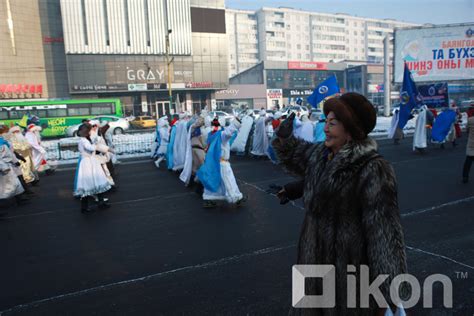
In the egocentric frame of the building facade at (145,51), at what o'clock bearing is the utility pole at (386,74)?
The utility pole is roughly at 10 o'clock from the building facade.

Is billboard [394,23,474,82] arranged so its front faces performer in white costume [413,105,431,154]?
yes

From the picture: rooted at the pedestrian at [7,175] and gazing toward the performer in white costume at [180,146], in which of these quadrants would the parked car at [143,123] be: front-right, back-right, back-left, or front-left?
front-left

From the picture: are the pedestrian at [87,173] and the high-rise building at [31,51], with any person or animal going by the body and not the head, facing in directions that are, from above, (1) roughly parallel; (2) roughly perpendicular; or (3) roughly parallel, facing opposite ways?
roughly perpendicular

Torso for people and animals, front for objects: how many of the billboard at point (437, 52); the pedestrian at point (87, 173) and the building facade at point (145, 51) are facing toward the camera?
2

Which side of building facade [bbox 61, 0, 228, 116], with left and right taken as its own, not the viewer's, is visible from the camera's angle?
front

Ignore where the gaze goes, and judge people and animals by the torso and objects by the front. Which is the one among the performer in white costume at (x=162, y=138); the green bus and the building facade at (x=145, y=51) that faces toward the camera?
the building facade

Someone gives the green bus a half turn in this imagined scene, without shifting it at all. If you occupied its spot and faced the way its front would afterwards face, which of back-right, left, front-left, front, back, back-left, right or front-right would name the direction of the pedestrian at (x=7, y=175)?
right
